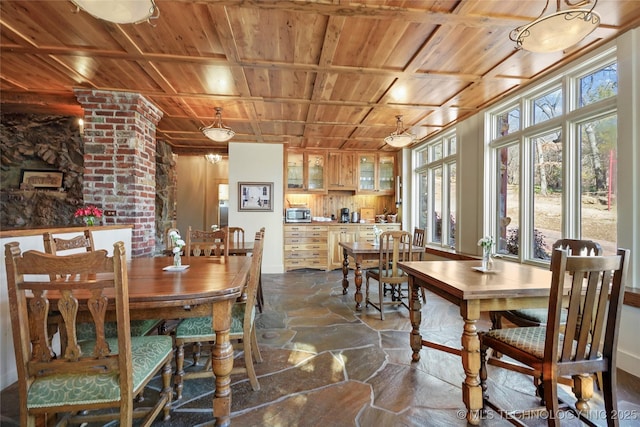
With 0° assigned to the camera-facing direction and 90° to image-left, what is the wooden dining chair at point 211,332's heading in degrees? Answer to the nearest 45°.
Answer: approximately 90°

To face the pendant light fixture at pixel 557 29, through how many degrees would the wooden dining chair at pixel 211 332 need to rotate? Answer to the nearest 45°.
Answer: approximately 135° to its left

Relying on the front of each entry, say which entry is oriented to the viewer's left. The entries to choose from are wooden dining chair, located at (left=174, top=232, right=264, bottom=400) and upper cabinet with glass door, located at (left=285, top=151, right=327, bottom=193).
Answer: the wooden dining chair

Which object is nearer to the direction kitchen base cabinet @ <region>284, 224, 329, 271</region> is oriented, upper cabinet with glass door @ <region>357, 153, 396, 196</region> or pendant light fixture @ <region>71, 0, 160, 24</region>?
the pendant light fixture

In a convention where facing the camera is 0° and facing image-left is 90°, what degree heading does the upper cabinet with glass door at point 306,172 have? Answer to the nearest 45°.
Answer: approximately 0°

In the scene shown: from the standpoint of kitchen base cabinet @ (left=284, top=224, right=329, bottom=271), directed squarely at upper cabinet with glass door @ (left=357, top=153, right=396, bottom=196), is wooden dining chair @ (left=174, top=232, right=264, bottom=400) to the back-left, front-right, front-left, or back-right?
back-right

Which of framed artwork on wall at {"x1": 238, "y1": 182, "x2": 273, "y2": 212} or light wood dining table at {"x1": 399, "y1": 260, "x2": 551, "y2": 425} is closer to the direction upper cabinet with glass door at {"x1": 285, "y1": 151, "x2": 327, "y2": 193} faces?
the light wood dining table

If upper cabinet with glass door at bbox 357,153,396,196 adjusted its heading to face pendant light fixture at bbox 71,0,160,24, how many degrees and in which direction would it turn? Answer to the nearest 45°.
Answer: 0° — it already faces it

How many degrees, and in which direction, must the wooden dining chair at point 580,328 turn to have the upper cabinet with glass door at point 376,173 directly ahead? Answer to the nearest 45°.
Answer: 0° — it already faces it
